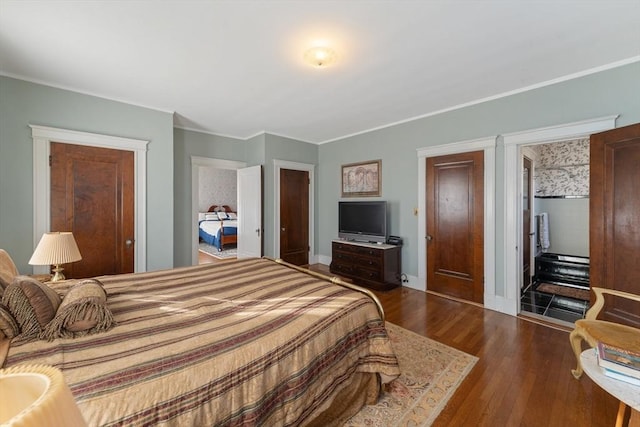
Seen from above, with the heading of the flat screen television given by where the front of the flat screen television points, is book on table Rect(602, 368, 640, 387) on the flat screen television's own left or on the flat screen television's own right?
on the flat screen television's own left

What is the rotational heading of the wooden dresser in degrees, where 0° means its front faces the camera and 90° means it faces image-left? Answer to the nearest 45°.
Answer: approximately 45°

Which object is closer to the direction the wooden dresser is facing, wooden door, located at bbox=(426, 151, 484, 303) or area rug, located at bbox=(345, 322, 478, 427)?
the area rug

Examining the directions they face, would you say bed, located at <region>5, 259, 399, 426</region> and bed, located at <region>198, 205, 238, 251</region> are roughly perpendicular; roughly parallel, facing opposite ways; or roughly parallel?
roughly perpendicular

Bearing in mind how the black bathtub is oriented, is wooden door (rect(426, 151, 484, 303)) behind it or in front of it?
in front

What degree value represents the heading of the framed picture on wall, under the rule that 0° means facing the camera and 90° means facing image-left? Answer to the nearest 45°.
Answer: approximately 45°

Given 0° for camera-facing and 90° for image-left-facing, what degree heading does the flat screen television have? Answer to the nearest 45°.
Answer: approximately 45°
